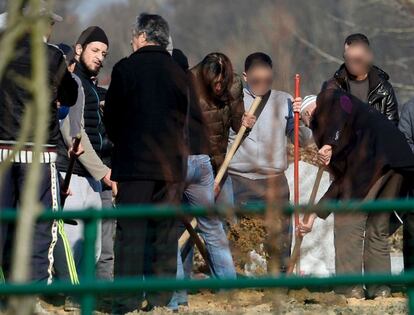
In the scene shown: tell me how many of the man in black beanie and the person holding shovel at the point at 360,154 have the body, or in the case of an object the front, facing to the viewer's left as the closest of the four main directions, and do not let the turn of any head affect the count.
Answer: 1

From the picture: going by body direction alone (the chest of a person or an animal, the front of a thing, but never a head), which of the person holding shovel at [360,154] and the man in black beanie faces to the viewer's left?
the person holding shovel

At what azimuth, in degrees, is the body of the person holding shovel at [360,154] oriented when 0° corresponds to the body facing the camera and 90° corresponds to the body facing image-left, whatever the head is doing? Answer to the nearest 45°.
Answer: approximately 90°

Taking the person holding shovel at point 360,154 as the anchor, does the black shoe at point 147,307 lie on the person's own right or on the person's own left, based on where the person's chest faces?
on the person's own left

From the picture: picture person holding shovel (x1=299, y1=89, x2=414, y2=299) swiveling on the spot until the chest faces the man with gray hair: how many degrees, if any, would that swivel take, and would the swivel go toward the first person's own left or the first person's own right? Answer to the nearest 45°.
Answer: approximately 45° to the first person's own left

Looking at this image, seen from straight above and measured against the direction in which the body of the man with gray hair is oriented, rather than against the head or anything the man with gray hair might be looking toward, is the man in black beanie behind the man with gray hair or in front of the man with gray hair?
in front

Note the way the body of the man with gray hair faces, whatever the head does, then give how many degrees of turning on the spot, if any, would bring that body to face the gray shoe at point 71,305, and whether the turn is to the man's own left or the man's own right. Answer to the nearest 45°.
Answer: approximately 135° to the man's own left

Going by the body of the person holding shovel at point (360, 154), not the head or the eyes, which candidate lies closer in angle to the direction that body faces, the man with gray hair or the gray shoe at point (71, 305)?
the man with gray hair

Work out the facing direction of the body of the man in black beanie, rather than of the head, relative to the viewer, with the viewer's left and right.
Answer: facing the viewer and to the right of the viewer

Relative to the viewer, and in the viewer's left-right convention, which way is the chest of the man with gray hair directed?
facing away from the viewer and to the left of the viewer
